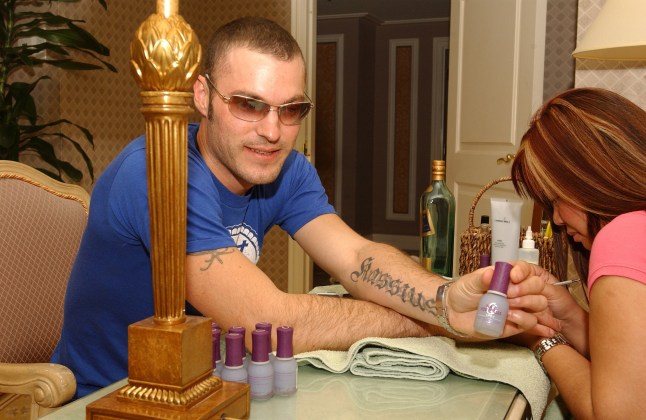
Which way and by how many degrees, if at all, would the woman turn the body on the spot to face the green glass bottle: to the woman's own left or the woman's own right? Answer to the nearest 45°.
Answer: approximately 45° to the woman's own right

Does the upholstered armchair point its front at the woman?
yes

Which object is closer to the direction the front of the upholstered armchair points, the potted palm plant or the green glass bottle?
the green glass bottle

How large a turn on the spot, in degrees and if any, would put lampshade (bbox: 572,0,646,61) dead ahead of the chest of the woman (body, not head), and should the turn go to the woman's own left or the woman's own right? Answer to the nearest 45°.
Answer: approximately 90° to the woman's own right

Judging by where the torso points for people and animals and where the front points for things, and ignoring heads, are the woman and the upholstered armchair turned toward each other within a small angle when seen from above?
yes

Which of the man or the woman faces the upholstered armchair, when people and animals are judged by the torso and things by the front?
the woman

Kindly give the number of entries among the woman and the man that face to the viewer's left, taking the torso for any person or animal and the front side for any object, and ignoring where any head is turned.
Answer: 1

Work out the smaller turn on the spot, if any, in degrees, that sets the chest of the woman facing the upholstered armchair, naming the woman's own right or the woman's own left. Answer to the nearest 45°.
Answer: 0° — they already face it

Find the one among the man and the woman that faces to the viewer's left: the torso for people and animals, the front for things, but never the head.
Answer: the woman

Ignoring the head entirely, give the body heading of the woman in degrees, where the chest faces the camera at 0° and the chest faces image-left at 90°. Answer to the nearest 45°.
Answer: approximately 90°
